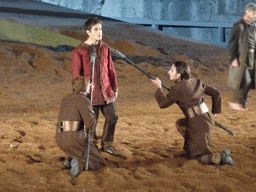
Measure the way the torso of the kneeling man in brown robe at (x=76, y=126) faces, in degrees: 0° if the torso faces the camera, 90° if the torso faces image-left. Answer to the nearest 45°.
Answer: approximately 225°

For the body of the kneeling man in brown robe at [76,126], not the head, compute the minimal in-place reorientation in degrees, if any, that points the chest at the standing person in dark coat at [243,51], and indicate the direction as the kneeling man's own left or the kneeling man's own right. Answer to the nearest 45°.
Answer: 0° — they already face them

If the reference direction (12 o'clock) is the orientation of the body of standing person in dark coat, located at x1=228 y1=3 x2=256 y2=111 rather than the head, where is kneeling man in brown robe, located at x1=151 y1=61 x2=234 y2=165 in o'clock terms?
The kneeling man in brown robe is roughly at 2 o'clock from the standing person in dark coat.

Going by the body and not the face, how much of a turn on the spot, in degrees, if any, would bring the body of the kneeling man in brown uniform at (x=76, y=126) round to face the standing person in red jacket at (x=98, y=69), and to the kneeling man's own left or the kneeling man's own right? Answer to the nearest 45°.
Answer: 0° — they already face them

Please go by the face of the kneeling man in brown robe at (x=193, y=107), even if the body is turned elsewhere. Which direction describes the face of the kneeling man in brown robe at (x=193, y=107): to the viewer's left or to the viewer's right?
to the viewer's left

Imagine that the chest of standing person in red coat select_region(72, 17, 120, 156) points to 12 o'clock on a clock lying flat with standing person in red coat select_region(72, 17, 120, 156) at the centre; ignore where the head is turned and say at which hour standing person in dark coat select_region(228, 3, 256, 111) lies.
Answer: standing person in dark coat select_region(228, 3, 256, 111) is roughly at 10 o'clock from standing person in red coat select_region(72, 17, 120, 156).
